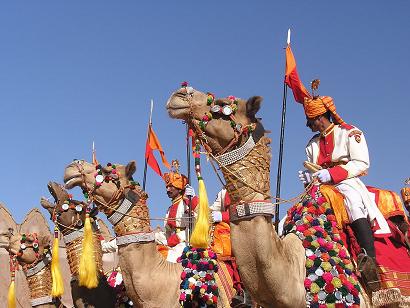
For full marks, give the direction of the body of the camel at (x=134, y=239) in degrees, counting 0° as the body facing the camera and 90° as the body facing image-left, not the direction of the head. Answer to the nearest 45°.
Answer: approximately 90°

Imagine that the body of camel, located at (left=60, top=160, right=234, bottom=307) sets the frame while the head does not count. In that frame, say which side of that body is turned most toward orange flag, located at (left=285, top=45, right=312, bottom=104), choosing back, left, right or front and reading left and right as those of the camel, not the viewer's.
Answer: back

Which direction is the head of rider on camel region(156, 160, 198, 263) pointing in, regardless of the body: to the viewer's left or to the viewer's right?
to the viewer's left

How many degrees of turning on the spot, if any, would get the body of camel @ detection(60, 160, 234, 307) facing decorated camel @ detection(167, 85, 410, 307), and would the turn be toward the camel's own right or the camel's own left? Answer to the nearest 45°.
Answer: approximately 135° to the camel's own left

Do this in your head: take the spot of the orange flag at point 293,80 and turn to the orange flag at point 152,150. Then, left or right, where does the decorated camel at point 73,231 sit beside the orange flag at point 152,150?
left

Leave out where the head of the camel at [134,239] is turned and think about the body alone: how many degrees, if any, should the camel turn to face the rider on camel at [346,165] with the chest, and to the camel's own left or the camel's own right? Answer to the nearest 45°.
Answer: approximately 135° to the camel's own left

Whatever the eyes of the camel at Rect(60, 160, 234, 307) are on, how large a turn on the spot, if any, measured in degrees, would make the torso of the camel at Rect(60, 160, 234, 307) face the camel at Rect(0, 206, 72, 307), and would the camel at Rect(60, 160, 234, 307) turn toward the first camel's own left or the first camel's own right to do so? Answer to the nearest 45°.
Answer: approximately 45° to the first camel's own right

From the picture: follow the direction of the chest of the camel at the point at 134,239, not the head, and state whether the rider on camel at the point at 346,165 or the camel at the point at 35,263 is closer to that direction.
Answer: the camel

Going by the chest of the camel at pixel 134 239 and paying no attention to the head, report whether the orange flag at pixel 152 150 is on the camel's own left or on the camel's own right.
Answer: on the camel's own right

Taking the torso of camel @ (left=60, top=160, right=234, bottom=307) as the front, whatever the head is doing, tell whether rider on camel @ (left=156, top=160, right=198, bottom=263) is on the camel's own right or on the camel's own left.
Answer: on the camel's own right
